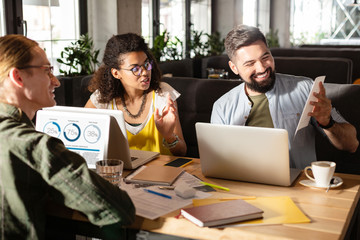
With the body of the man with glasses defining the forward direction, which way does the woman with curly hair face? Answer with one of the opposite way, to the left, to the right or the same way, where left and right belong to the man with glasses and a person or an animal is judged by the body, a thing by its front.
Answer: to the right

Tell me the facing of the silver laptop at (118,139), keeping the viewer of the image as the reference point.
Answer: facing away from the viewer and to the right of the viewer

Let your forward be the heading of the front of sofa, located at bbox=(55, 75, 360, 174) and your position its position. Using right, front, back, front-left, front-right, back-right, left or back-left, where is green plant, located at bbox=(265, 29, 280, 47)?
back

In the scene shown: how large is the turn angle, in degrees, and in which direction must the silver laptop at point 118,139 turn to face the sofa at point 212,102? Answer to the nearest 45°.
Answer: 0° — it already faces it

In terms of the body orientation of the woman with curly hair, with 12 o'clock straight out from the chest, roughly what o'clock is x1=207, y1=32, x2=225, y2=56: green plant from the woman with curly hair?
The green plant is roughly at 8 o'clock from the woman with curly hair.

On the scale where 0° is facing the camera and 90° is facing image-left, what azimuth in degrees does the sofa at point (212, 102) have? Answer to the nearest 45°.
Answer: approximately 0°

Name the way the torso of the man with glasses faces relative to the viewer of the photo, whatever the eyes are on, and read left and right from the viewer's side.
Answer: facing away from the viewer and to the right of the viewer
